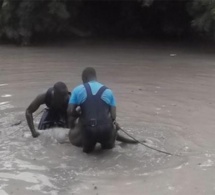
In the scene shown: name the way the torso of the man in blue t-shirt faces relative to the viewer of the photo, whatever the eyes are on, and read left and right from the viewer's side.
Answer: facing away from the viewer
